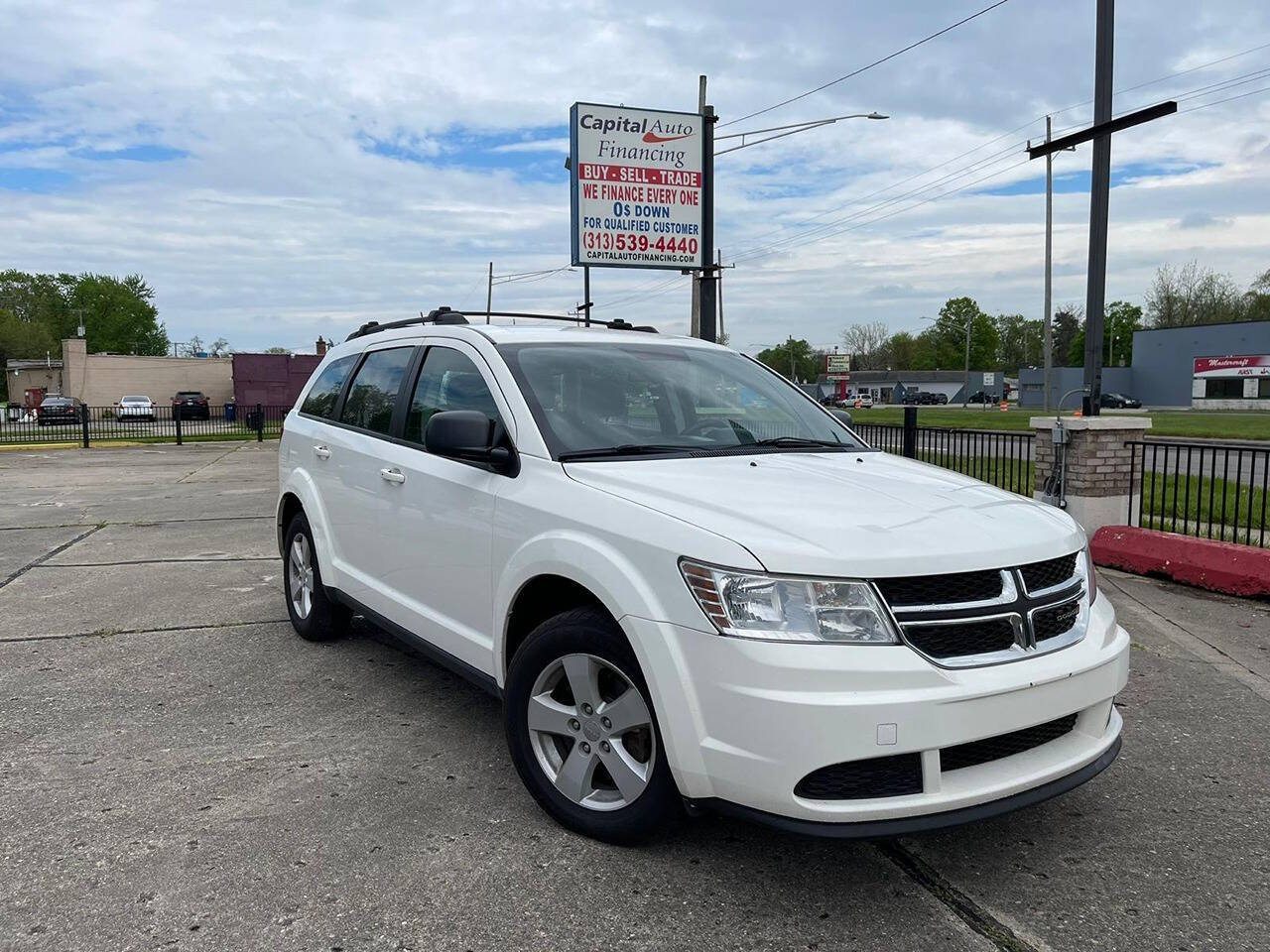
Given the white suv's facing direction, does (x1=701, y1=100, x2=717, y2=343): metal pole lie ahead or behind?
behind

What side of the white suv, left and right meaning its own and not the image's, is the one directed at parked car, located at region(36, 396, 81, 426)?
back

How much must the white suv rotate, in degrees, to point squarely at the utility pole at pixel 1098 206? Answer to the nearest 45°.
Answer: approximately 90° to its left

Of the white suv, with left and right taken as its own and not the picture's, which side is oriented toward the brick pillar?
left

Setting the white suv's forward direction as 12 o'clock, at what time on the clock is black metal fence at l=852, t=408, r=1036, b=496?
The black metal fence is roughly at 8 o'clock from the white suv.

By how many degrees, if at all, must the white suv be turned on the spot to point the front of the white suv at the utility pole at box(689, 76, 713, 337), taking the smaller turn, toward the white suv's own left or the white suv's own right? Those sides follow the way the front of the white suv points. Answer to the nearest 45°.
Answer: approximately 135° to the white suv's own left

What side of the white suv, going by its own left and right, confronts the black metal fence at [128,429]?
back

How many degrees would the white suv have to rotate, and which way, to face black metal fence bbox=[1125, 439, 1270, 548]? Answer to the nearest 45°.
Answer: approximately 90° to its left

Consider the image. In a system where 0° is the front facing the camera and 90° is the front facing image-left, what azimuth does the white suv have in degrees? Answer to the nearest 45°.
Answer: approximately 315°

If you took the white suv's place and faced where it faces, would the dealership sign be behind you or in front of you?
behind
